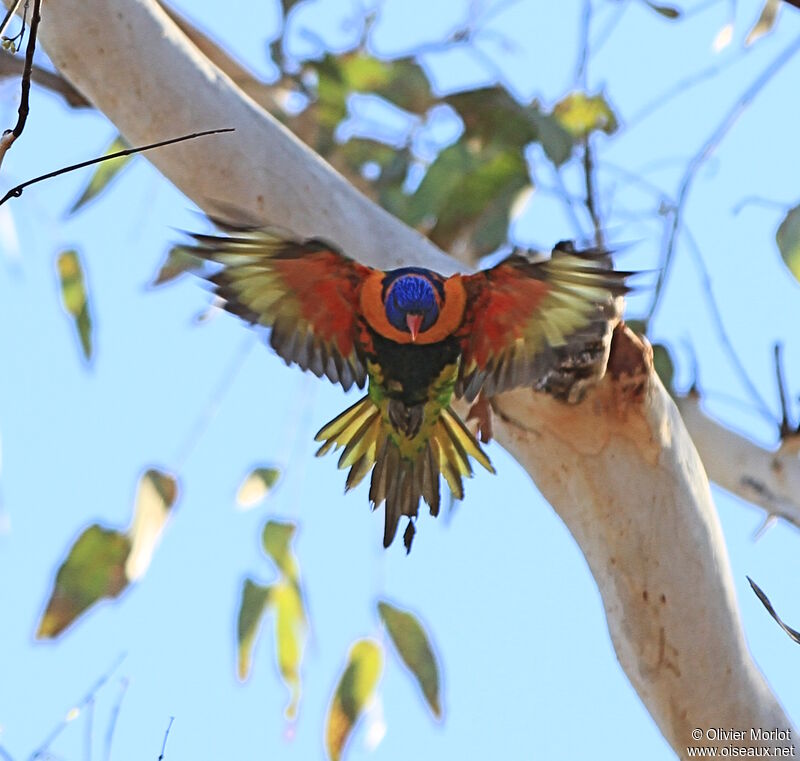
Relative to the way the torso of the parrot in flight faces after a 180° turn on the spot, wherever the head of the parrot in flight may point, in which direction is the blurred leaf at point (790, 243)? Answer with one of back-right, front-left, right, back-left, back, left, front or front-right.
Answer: right

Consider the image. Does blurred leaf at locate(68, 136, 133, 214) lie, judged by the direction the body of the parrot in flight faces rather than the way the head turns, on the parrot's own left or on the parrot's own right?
on the parrot's own right

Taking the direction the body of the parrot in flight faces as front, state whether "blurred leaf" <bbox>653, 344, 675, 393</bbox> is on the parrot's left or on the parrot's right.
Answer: on the parrot's left

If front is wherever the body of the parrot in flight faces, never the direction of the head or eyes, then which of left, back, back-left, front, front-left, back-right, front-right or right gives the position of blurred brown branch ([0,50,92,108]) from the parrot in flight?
right

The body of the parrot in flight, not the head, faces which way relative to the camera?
toward the camera

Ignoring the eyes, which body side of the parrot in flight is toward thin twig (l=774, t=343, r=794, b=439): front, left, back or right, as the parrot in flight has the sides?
left
